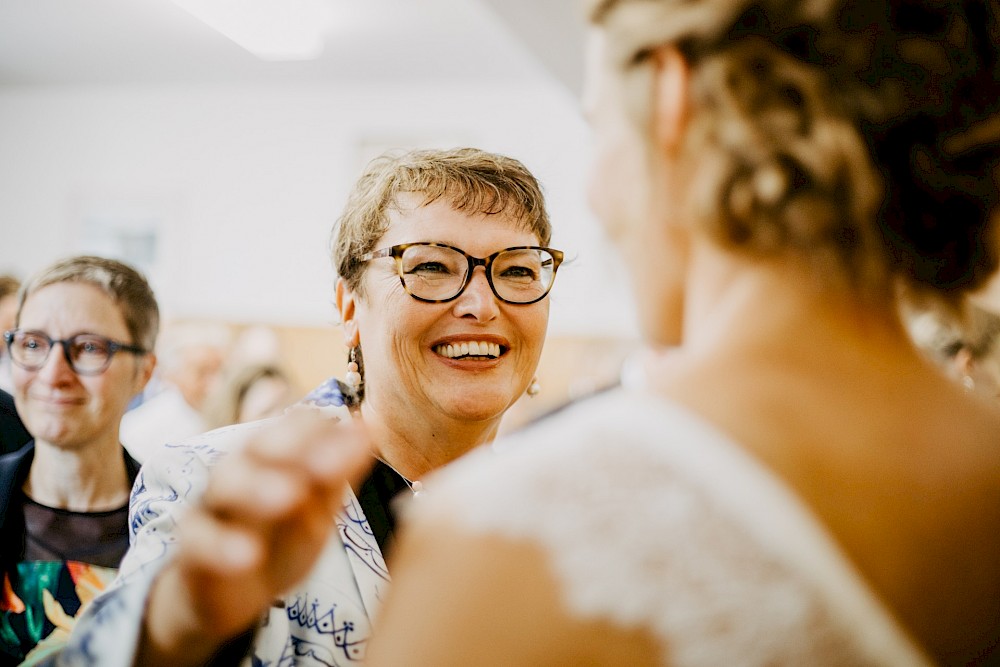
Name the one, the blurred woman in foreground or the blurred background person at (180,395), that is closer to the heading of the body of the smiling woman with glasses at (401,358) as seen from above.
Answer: the blurred woman in foreground

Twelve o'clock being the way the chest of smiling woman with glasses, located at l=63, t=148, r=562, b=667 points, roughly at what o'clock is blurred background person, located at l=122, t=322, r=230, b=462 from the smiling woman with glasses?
The blurred background person is roughly at 7 o'clock from the smiling woman with glasses.

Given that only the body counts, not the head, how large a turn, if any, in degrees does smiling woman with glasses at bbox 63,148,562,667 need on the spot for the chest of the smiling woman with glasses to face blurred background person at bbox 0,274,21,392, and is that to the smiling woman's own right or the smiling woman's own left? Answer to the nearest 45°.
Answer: approximately 180°

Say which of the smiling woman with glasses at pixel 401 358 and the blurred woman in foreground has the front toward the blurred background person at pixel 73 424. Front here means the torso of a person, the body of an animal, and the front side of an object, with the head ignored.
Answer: the blurred woman in foreground

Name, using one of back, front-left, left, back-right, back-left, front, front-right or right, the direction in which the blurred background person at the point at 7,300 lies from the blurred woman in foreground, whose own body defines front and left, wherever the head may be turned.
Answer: front

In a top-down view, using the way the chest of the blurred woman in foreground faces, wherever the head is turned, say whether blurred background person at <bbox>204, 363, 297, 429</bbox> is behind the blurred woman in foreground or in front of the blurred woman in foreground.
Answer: in front

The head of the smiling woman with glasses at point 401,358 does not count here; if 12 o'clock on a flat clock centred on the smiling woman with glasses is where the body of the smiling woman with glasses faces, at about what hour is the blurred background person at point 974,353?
The blurred background person is roughly at 10 o'clock from the smiling woman with glasses.

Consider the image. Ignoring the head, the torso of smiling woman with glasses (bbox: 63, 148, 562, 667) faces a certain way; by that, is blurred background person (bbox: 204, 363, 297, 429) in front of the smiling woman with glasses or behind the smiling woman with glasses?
behind

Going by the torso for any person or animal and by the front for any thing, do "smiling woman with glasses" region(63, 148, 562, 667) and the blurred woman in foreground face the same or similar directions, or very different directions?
very different directions

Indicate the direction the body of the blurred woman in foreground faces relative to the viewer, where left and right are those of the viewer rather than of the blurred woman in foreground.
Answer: facing away from the viewer and to the left of the viewer

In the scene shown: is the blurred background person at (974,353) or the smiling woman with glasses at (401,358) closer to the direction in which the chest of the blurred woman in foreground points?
the smiling woman with glasses

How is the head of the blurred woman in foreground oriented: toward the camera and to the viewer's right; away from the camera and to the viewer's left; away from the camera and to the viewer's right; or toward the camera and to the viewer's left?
away from the camera and to the viewer's left

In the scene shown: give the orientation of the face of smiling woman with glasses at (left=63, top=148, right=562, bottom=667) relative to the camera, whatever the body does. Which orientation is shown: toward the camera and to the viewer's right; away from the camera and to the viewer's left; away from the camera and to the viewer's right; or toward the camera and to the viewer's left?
toward the camera and to the viewer's right

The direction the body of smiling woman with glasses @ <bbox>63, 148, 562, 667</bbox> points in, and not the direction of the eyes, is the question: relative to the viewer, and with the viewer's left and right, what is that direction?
facing the viewer and to the right of the viewer

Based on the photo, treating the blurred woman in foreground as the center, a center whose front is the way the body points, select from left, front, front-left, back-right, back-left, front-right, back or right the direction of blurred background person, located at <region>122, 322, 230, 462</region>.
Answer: front

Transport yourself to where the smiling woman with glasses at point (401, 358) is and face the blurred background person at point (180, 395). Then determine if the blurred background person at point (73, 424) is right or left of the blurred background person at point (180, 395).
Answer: left
